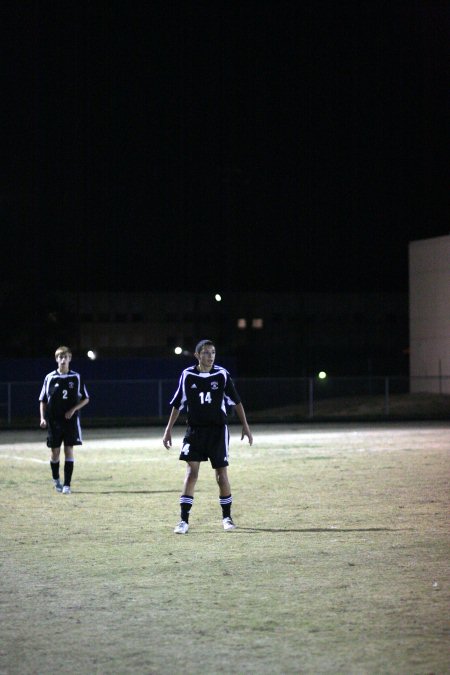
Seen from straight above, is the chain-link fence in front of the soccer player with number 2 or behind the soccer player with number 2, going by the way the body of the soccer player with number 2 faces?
behind

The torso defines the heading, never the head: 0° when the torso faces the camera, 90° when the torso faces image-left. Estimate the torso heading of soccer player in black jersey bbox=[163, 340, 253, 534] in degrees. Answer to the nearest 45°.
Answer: approximately 0°

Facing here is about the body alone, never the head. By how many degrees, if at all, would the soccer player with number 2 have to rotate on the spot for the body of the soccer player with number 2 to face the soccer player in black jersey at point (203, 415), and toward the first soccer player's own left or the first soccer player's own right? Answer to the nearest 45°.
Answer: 0° — they already face them

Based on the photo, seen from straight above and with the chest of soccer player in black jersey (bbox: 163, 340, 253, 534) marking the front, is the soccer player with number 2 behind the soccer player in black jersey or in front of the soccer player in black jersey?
behind

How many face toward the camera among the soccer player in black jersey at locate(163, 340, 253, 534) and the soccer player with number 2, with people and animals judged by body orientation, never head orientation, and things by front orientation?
2

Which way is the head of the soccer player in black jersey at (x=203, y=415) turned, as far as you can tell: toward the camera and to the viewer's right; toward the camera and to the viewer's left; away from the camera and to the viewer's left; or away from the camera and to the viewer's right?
toward the camera and to the viewer's right

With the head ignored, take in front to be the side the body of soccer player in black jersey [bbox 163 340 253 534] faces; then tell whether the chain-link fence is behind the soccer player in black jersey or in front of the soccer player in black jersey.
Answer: behind
